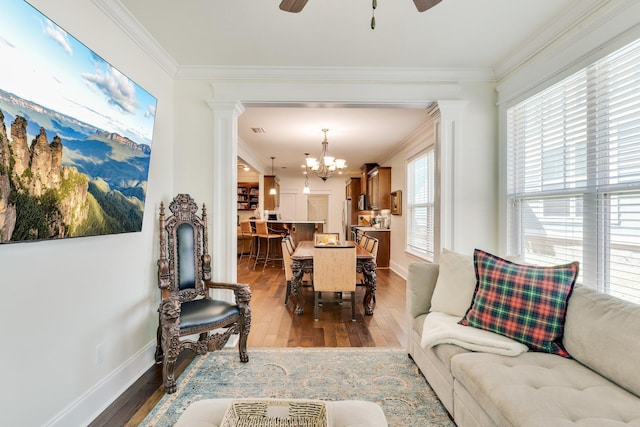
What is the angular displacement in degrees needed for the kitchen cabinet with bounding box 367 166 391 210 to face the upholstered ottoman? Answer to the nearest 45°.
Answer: approximately 90° to its left

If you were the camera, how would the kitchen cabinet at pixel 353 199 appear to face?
facing to the left of the viewer

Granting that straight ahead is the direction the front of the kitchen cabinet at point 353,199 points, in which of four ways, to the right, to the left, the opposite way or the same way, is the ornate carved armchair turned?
the opposite way

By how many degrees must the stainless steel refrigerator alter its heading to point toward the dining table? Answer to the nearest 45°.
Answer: approximately 90° to its left

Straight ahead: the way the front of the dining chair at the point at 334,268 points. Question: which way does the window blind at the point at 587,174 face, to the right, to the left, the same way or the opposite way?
to the left

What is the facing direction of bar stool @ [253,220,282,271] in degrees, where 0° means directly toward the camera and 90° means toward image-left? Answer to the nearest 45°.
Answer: approximately 225°

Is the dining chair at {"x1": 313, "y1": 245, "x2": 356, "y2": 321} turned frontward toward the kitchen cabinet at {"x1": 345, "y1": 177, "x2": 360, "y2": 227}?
yes

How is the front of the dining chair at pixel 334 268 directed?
away from the camera

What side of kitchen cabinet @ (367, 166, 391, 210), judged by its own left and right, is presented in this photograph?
left

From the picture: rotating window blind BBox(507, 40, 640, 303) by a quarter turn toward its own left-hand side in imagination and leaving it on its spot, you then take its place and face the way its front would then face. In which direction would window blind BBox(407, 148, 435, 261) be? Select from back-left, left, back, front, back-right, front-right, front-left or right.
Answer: back

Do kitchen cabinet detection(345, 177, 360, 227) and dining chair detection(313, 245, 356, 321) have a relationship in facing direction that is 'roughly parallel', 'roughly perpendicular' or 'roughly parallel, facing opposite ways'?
roughly perpendicular

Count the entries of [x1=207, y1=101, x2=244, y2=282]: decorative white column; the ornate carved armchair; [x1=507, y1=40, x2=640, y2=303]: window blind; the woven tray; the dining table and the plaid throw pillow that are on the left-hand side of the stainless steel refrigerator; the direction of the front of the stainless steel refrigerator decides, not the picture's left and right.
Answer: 6

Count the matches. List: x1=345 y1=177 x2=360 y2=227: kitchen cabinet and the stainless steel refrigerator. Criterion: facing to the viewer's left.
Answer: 2

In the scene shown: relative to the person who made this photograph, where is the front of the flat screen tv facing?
facing the viewer and to the right of the viewer

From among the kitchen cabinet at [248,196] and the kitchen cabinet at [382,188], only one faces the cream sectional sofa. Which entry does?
the kitchen cabinet at [248,196]

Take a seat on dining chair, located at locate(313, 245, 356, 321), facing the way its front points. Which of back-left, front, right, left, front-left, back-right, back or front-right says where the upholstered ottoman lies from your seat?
back
